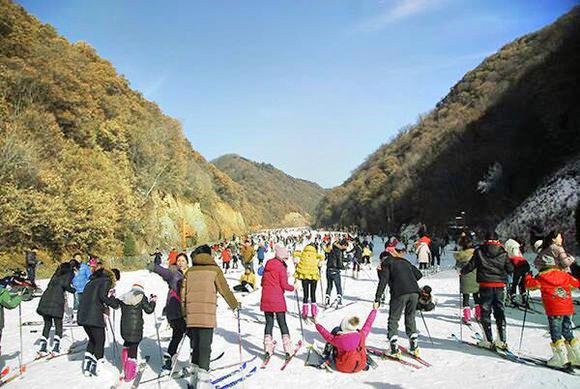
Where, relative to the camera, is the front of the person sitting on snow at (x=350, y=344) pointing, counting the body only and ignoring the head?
away from the camera

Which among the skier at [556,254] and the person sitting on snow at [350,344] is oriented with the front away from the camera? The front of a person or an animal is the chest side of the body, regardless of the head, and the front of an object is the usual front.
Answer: the person sitting on snow

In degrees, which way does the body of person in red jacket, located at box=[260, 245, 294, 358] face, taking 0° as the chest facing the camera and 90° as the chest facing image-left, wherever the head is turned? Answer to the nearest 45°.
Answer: approximately 225°

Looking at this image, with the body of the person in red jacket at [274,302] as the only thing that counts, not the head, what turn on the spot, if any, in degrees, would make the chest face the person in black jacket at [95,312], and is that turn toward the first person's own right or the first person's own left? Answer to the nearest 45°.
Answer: approximately 135° to the first person's own left

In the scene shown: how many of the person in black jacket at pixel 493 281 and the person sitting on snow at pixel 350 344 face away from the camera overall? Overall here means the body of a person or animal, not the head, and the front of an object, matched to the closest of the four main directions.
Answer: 2

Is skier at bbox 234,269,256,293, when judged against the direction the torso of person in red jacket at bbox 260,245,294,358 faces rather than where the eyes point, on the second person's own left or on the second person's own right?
on the second person's own left

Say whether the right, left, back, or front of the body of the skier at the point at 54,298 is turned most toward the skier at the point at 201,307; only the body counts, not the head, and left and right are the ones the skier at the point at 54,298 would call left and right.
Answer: right

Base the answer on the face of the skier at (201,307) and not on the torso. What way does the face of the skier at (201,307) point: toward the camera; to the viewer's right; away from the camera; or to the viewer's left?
away from the camera

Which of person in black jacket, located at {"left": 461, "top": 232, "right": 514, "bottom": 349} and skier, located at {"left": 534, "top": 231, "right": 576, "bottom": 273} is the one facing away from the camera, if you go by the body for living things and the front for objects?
the person in black jacket

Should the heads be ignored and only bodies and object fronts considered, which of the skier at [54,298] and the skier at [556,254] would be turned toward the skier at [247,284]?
the skier at [54,298]

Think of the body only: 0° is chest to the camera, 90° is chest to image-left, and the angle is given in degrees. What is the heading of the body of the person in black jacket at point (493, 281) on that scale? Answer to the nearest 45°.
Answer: approximately 180°
